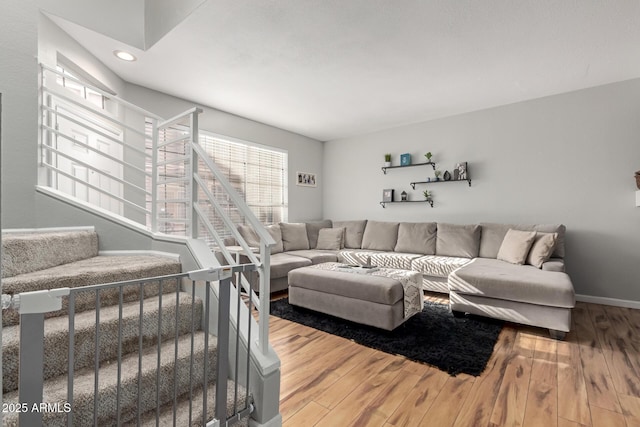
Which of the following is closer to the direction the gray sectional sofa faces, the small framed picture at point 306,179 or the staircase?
the staircase

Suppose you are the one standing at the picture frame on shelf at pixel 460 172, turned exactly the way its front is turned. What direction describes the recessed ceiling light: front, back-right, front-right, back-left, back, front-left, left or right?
front-right

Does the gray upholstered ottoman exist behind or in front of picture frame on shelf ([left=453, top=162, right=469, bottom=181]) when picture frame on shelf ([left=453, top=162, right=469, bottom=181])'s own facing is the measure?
in front

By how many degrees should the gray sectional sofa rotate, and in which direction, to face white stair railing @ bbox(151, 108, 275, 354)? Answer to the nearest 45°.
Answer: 0° — it already faces it

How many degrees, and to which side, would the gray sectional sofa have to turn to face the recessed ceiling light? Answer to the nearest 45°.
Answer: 0° — it already faces it

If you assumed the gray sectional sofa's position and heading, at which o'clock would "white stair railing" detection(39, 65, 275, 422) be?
The white stair railing is roughly at 12 o'clock from the gray sectional sofa.

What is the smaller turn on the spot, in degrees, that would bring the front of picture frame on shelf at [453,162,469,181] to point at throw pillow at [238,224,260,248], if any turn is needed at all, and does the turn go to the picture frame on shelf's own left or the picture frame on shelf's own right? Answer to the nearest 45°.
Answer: approximately 45° to the picture frame on shelf's own right

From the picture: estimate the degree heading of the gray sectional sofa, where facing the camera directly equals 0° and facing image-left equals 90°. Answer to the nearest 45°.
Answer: approximately 45°

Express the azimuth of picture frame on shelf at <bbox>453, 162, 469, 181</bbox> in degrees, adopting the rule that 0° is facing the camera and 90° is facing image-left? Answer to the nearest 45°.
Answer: approximately 0°
